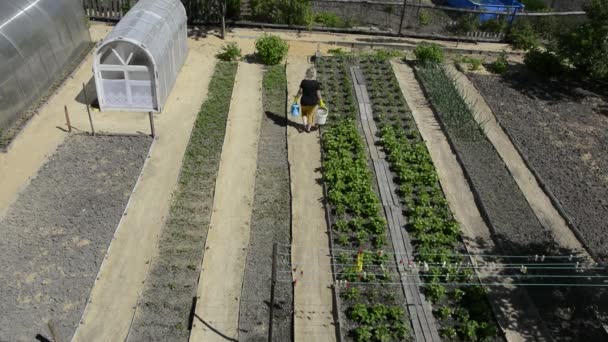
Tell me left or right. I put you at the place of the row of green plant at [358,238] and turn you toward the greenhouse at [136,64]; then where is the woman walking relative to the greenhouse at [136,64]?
right

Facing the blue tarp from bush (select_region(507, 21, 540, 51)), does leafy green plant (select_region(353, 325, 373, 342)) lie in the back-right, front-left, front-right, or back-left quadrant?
back-left

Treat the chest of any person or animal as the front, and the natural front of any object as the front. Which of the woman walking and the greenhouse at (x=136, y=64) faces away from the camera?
the woman walking

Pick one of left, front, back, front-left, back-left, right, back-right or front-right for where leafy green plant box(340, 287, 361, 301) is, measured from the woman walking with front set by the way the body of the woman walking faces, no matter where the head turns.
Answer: back

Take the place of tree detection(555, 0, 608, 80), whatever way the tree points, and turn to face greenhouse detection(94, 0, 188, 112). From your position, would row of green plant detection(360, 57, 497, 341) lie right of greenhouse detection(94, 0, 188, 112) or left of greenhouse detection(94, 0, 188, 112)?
left

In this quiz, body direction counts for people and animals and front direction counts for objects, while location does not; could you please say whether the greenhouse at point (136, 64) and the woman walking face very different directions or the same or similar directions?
very different directions

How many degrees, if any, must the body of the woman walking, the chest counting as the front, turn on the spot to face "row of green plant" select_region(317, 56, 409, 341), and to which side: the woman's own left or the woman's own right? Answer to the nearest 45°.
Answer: approximately 180°

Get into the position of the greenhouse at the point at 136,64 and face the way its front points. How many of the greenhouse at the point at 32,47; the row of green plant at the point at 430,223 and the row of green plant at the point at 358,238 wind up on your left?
2

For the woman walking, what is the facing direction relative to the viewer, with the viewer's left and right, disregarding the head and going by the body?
facing away from the viewer

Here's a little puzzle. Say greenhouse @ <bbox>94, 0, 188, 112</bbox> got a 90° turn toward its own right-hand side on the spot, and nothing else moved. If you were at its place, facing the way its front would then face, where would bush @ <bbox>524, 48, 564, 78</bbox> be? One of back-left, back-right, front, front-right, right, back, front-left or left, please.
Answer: back-right

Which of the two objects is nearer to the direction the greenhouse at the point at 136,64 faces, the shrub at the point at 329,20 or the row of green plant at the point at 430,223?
the row of green plant

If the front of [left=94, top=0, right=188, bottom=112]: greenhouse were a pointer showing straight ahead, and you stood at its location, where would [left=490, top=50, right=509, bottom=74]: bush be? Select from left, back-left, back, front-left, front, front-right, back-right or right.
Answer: back-left

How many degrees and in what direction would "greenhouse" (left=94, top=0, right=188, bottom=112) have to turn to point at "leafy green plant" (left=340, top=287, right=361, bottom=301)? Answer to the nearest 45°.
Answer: approximately 45° to its left

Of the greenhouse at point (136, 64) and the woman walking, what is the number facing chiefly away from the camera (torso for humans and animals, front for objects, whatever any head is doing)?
1
